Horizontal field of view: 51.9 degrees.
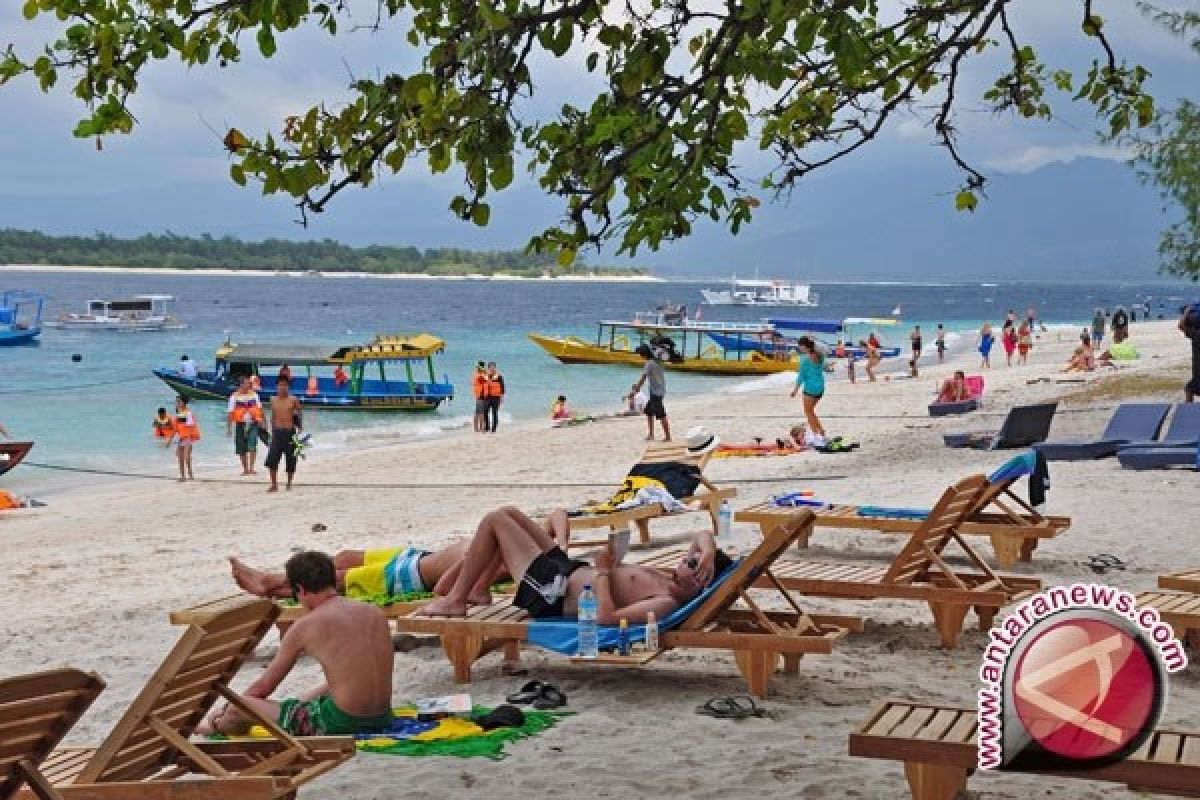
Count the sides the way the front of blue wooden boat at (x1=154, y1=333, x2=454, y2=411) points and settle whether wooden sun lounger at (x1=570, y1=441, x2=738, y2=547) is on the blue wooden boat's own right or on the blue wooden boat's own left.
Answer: on the blue wooden boat's own left

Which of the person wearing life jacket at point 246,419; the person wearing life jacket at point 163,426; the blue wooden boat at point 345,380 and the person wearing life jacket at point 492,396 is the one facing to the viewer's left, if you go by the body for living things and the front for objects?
the blue wooden boat

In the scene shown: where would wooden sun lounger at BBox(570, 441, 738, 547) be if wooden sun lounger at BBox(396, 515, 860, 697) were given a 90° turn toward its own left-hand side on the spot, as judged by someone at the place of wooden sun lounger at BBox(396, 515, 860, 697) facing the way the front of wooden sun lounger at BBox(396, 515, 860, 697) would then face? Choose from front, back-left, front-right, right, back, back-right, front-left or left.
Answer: back

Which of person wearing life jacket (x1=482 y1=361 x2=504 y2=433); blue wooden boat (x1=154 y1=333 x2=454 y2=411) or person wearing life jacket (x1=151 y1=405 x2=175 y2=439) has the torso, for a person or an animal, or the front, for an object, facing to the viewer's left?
the blue wooden boat

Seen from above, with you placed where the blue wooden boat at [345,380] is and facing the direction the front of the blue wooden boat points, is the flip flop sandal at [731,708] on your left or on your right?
on your left

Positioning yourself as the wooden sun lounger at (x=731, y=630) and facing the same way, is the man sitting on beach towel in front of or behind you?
in front

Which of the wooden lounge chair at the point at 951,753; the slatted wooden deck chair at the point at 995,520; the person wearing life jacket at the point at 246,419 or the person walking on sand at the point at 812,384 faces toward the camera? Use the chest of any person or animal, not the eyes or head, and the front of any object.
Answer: the person wearing life jacket

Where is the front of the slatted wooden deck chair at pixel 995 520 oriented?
to the viewer's left

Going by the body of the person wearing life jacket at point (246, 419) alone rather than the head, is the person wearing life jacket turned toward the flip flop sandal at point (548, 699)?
yes

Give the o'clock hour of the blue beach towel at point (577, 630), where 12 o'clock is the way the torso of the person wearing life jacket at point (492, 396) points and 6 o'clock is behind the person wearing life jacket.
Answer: The blue beach towel is roughly at 12 o'clock from the person wearing life jacket.

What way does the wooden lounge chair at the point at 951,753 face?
to the viewer's left

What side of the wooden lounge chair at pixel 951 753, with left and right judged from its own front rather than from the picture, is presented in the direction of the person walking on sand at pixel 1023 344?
right

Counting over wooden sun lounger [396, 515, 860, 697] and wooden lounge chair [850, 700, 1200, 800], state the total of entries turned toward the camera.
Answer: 0

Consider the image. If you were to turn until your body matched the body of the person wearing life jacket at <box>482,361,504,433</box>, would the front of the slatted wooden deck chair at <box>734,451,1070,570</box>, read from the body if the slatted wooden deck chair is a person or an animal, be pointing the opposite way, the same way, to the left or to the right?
to the right

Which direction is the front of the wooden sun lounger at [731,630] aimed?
to the viewer's left
